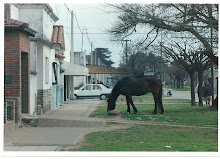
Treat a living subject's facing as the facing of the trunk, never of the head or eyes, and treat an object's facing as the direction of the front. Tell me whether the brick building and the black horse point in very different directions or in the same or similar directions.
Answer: very different directions

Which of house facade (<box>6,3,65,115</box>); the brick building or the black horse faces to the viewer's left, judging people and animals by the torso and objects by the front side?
the black horse

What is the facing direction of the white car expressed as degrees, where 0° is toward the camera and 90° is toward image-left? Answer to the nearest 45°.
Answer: approximately 90°

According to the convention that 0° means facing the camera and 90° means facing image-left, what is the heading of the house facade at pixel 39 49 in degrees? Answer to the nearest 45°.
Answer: approximately 315°

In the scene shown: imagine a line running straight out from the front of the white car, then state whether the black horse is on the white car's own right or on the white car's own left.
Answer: on the white car's own left

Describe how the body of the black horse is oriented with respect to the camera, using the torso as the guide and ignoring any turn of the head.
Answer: to the viewer's left

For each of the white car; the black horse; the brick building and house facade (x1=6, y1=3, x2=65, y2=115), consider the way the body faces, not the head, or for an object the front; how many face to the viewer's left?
2

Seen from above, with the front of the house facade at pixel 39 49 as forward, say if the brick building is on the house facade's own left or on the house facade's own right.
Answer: on the house facade's own right

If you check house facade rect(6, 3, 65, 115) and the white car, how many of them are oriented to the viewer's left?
1

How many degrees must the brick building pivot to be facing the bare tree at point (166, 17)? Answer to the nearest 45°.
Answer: approximately 45° to its left
